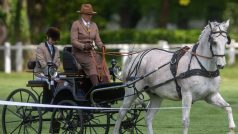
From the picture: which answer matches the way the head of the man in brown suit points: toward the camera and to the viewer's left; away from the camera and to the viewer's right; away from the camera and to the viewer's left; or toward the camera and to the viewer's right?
toward the camera and to the viewer's right

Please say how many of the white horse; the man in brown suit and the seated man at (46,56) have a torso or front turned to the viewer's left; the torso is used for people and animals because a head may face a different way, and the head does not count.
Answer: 0

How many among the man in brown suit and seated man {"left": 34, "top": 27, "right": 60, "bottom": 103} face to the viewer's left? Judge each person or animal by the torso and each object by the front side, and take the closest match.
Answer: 0

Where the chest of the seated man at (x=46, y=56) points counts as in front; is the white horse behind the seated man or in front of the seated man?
in front

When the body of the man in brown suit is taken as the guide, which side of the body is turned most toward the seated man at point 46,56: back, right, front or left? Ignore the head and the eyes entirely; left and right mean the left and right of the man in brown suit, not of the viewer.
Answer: back

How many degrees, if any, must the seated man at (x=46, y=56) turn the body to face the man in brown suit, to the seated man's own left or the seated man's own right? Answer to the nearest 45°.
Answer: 0° — they already face them

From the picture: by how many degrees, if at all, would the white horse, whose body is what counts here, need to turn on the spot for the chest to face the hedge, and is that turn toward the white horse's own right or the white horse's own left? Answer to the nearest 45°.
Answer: approximately 135° to the white horse's own left

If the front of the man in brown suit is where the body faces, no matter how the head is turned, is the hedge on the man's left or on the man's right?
on the man's left

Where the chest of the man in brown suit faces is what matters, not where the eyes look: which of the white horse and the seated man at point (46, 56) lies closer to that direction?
the white horse

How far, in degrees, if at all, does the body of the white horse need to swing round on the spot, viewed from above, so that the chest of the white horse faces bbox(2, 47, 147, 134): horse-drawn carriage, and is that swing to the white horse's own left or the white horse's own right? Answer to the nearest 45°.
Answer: approximately 135° to the white horse's own right

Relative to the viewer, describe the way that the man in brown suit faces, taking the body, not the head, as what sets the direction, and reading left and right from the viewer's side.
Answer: facing the viewer and to the right of the viewer

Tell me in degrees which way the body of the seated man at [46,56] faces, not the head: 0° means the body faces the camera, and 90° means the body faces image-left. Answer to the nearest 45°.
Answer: approximately 315°
